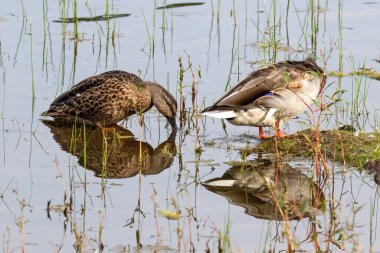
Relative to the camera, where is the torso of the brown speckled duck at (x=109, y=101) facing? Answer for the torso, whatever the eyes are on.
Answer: to the viewer's right

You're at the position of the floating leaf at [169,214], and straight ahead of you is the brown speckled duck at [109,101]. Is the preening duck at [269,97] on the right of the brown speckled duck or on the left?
right

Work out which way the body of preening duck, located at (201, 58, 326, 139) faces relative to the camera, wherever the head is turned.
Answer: to the viewer's right

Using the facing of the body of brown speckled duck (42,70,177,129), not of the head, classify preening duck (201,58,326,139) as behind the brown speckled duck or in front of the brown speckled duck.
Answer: in front

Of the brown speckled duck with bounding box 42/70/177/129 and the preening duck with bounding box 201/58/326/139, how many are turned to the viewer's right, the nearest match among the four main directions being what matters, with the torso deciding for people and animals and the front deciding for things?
2

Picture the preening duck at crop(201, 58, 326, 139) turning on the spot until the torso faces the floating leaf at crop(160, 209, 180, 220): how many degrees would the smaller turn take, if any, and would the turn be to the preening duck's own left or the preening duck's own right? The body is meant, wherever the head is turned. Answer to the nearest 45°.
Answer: approximately 90° to the preening duck's own right

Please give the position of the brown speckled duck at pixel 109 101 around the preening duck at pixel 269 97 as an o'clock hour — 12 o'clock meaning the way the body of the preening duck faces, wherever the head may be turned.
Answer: The brown speckled duck is roughly at 7 o'clock from the preening duck.

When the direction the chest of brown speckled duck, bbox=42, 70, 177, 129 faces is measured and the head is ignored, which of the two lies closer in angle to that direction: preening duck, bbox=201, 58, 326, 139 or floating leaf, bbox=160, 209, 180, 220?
the preening duck

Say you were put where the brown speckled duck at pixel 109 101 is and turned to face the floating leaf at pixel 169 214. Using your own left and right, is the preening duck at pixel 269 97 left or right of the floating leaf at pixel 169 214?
left

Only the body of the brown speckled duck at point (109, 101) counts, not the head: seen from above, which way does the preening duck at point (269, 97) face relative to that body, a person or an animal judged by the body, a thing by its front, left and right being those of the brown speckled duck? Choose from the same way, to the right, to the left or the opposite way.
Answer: the same way

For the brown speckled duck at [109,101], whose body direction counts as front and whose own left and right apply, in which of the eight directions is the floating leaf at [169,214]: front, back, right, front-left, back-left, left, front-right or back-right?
right
